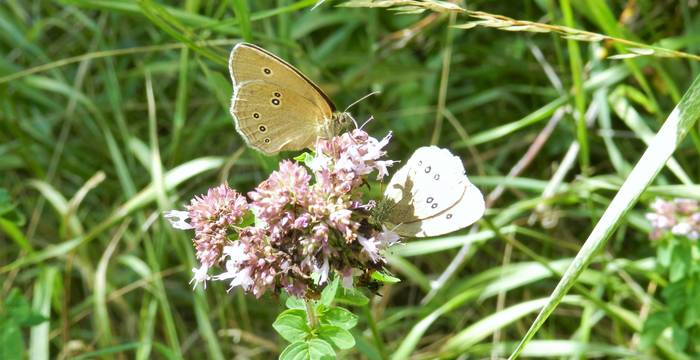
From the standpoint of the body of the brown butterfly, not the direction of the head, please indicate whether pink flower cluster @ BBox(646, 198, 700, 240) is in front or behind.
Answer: in front

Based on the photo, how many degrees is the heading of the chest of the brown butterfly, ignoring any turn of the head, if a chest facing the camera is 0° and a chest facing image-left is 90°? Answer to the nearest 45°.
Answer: approximately 270°
